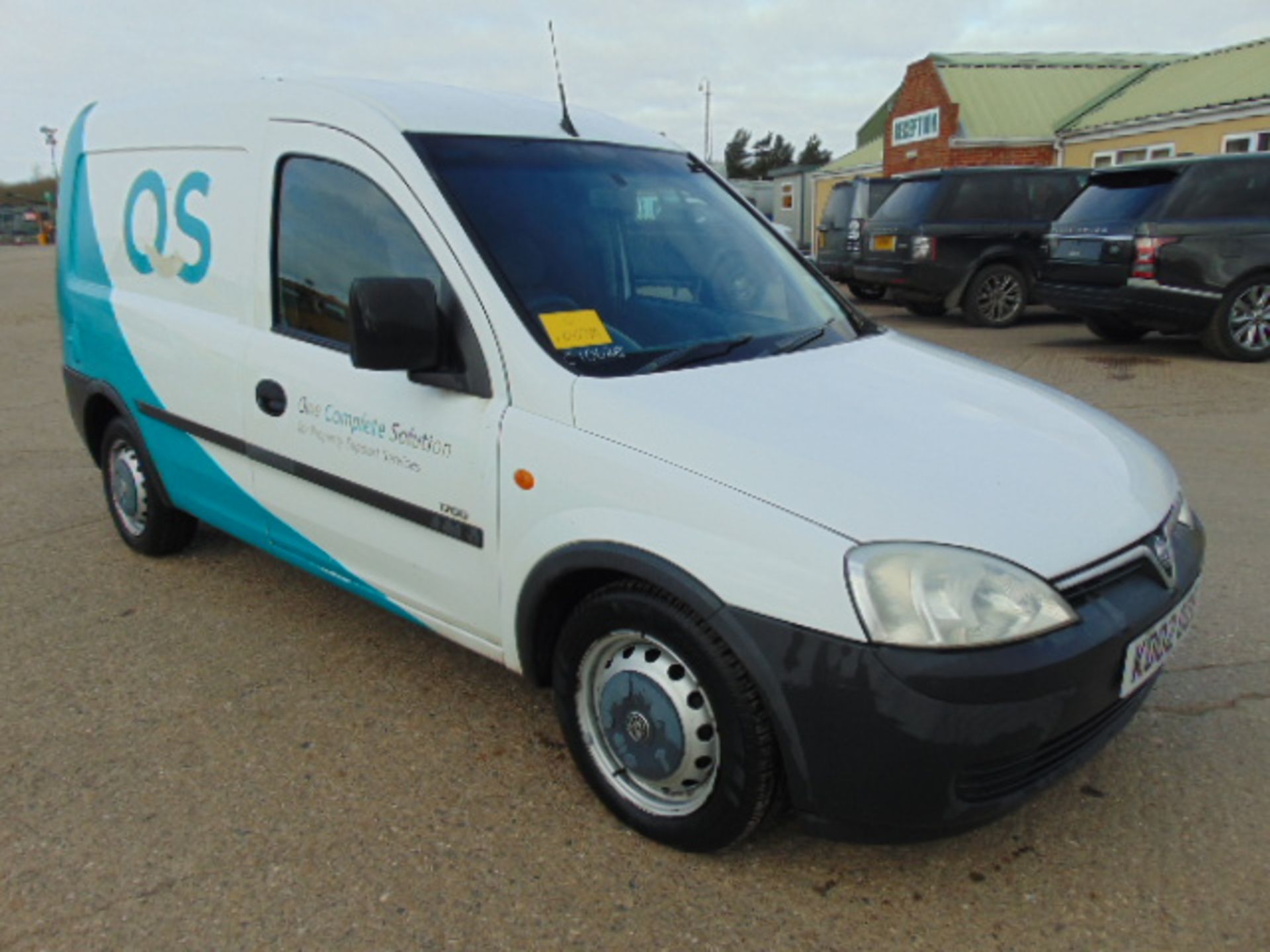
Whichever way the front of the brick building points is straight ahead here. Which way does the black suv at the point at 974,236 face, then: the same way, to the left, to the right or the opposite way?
the opposite way

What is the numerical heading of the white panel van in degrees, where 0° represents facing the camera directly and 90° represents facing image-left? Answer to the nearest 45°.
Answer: approximately 315°

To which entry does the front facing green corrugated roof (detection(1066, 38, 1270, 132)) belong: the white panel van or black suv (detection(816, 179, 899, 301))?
the black suv

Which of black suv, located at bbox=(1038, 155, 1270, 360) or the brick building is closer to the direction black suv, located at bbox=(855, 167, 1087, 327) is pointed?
the brick building

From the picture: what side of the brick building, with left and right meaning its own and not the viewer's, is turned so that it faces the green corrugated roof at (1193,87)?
left

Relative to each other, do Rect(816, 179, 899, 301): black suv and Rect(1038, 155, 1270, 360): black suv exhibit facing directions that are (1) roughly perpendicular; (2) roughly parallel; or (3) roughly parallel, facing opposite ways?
roughly parallel

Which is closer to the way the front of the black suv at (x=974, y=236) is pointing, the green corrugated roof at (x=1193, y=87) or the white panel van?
the green corrugated roof

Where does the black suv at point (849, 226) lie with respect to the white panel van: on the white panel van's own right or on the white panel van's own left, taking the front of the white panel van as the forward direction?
on the white panel van's own left

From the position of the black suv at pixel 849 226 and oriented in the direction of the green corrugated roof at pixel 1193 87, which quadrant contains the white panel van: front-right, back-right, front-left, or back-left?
back-right

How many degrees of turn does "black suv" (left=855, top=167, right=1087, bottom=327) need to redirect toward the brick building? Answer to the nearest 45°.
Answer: approximately 45° to its left

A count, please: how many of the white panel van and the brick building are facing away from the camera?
0

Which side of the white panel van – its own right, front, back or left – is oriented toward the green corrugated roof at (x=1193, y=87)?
left

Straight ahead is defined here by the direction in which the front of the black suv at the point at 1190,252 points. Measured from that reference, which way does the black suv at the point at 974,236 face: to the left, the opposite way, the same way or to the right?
the same way

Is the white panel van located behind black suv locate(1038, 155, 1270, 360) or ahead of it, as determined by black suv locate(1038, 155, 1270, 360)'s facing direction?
behind

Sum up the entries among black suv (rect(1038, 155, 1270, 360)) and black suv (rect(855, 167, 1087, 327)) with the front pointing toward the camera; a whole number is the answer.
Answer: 0

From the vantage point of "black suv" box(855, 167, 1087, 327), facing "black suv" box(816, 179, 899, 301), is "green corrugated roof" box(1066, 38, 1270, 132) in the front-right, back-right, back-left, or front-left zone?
front-right

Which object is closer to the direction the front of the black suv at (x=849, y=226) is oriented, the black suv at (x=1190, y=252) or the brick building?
the brick building

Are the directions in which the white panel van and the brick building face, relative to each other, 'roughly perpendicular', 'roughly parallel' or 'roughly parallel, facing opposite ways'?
roughly perpendicular

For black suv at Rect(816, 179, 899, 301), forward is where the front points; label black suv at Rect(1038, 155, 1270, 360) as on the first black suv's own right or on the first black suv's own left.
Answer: on the first black suv's own right

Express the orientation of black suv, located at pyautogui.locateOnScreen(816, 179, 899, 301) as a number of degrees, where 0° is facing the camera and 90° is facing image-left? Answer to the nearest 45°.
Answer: approximately 225°

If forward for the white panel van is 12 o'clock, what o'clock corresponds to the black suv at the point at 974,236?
The black suv is roughly at 8 o'clock from the white panel van.
